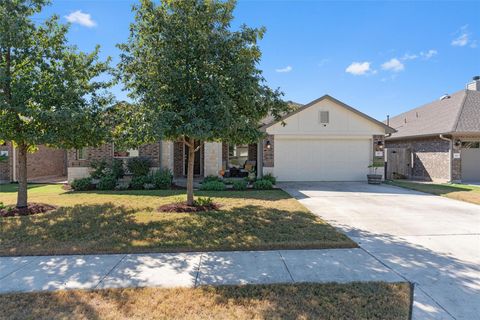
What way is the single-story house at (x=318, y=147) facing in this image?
toward the camera

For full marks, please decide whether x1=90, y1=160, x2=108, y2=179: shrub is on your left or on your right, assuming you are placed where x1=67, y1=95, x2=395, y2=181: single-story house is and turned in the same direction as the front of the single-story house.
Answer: on your right

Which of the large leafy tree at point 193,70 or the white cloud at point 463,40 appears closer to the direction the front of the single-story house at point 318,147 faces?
the large leafy tree

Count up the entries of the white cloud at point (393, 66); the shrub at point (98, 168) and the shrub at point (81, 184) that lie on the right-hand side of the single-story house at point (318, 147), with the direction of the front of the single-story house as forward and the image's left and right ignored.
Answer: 2

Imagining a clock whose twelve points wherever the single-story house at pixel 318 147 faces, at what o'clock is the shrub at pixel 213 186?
The shrub is roughly at 2 o'clock from the single-story house.

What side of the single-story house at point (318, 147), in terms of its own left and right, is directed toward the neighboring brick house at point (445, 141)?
left

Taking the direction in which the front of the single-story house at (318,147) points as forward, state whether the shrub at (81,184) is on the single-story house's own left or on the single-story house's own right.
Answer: on the single-story house's own right

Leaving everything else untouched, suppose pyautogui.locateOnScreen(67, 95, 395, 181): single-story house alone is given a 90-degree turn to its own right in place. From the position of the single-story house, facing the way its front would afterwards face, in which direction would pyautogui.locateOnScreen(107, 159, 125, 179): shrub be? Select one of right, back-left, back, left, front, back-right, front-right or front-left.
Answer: front

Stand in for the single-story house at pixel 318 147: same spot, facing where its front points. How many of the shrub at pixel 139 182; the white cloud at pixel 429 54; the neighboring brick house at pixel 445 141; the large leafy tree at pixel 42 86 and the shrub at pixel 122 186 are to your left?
2

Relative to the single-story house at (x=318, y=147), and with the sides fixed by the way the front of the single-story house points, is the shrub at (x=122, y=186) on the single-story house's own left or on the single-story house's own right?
on the single-story house's own right

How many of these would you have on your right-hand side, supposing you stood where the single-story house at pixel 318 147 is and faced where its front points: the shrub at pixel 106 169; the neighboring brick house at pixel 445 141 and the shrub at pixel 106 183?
2

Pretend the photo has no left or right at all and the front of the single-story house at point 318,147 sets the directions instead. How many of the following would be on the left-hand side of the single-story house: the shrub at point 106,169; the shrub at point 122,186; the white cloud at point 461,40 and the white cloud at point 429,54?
2

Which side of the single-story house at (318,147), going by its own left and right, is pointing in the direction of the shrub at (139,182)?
right

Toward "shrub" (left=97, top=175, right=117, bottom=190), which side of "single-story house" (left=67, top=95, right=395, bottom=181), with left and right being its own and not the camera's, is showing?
right

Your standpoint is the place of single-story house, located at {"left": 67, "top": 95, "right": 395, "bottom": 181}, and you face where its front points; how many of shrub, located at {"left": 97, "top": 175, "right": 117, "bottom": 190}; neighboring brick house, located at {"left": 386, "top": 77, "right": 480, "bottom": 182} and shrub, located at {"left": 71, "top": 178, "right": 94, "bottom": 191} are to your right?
2
